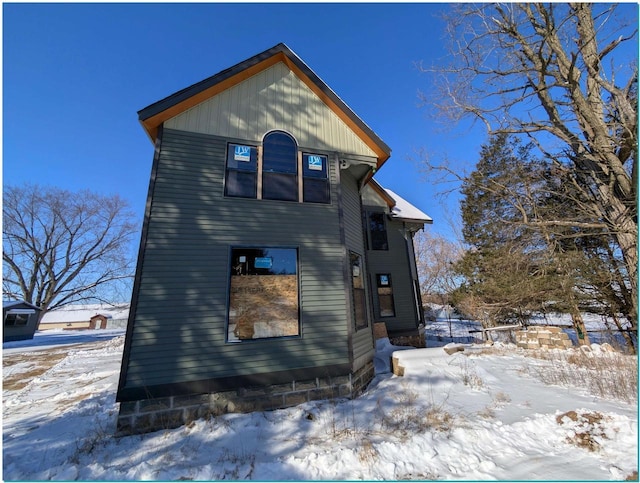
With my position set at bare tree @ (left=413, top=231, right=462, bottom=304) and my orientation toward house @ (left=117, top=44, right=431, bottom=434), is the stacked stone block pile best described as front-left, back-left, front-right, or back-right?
front-left

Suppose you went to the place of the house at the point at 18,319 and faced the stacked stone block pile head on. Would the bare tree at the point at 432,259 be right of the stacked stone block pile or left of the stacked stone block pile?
left

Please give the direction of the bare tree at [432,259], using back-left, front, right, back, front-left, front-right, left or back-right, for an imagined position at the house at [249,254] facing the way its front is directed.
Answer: back-left

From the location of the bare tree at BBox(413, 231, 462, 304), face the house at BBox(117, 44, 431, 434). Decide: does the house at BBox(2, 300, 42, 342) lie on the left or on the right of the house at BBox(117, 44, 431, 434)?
right

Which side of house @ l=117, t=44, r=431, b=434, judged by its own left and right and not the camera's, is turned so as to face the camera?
front

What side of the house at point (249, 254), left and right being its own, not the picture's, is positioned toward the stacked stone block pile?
left

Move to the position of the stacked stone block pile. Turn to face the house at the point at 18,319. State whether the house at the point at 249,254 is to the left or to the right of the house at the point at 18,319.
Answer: left

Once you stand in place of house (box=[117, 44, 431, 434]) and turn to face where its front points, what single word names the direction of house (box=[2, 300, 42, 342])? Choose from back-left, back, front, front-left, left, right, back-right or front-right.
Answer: back-right

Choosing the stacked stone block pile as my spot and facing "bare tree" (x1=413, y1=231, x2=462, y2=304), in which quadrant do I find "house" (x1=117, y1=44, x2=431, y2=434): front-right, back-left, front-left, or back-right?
back-left

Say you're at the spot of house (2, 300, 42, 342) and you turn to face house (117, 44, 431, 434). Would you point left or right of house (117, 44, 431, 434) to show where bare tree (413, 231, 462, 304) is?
left
